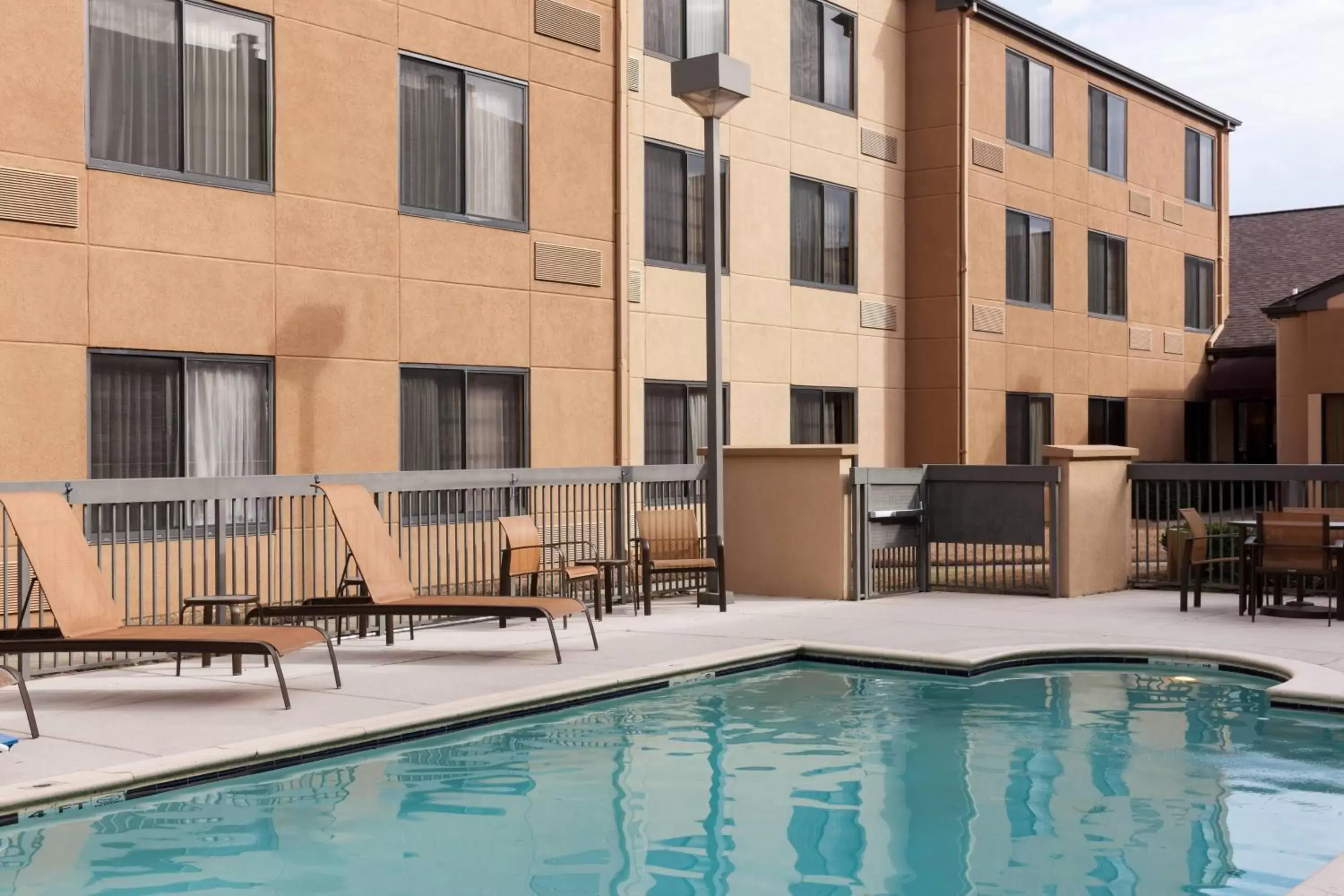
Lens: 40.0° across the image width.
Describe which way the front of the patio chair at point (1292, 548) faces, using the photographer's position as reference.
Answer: facing away from the viewer

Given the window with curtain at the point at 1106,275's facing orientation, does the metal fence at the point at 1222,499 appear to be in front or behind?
in front

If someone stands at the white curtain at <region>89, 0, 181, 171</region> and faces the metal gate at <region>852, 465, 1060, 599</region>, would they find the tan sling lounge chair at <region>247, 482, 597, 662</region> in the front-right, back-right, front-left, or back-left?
front-right

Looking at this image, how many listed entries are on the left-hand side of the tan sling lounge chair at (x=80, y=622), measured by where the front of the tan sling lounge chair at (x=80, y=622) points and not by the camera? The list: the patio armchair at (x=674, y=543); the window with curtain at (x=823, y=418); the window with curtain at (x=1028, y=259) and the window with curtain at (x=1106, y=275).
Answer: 4

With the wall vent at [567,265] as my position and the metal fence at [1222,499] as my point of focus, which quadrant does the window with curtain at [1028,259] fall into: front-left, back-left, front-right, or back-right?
front-left

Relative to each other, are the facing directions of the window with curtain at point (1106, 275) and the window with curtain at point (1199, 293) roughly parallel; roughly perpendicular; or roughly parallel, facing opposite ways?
roughly parallel

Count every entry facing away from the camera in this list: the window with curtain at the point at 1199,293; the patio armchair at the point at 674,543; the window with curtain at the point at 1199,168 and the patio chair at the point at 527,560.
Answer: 0

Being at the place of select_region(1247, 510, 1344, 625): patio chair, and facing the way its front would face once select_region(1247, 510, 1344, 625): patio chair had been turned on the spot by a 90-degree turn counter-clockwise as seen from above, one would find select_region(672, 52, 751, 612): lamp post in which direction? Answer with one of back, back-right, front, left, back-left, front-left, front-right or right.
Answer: front

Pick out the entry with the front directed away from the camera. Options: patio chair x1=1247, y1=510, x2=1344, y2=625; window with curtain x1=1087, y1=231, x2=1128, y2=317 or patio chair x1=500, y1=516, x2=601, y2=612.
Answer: patio chair x1=1247, y1=510, x2=1344, y2=625

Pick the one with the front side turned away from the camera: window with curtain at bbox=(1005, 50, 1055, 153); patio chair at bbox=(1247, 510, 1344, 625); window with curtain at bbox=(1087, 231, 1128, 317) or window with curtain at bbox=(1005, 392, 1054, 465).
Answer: the patio chair

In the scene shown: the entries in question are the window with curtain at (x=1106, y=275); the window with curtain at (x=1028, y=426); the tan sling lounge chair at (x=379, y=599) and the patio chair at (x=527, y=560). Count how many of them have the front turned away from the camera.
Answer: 0

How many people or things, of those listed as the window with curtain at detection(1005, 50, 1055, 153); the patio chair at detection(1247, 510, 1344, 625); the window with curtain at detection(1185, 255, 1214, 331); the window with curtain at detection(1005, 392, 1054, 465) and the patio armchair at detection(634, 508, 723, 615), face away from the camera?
1

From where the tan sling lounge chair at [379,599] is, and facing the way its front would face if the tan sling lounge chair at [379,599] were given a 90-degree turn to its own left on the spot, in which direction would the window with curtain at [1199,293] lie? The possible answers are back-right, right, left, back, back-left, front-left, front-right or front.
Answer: front

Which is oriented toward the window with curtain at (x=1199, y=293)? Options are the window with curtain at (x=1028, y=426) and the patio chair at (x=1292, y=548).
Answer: the patio chair
